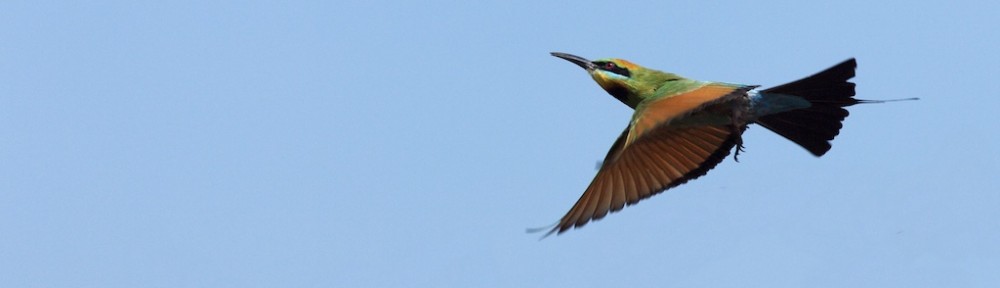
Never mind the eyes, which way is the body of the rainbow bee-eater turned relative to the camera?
to the viewer's left
